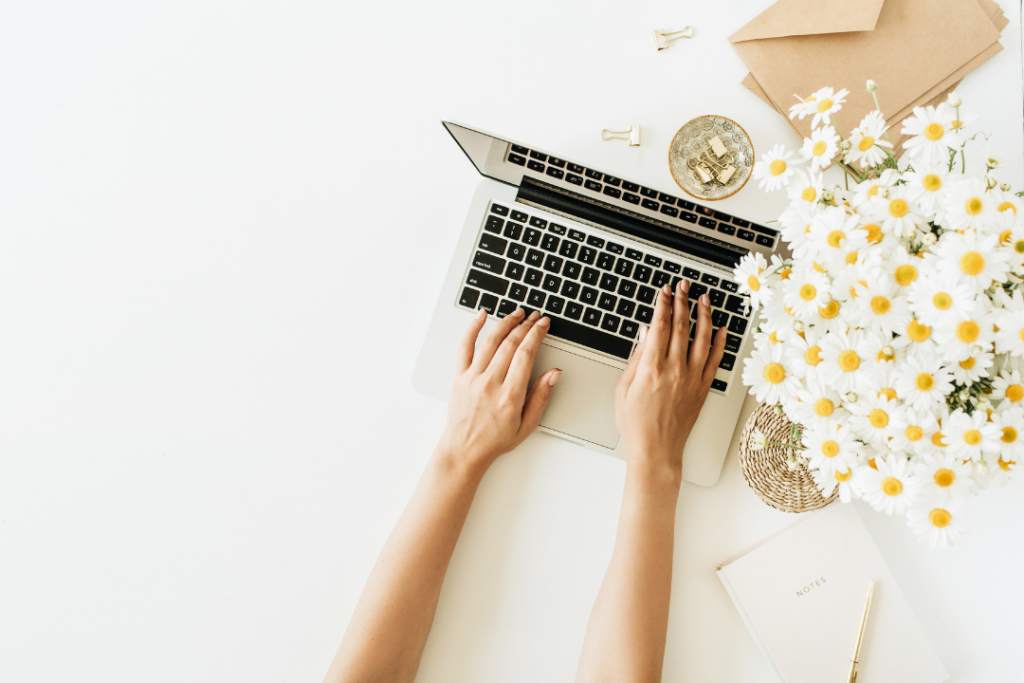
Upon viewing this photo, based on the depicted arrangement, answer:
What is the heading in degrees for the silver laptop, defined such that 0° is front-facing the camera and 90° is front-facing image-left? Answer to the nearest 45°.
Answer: approximately 0°

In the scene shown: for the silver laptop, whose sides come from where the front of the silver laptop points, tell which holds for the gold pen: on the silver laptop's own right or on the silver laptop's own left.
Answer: on the silver laptop's own left
